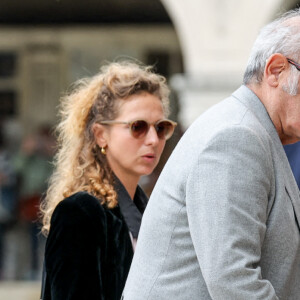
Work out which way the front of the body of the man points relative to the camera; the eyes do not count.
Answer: to the viewer's right

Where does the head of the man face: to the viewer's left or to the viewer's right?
to the viewer's right

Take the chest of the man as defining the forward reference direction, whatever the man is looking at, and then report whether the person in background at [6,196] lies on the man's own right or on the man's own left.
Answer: on the man's own left

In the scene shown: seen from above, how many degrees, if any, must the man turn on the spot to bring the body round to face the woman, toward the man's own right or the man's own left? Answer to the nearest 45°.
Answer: approximately 135° to the man's own left

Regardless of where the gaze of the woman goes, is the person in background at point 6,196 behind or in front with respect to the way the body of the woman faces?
behind

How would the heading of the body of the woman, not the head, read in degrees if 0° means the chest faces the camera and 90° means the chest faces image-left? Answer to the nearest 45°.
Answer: approximately 315°

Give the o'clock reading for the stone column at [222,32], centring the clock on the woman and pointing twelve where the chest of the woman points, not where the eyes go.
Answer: The stone column is roughly at 8 o'clock from the woman.
